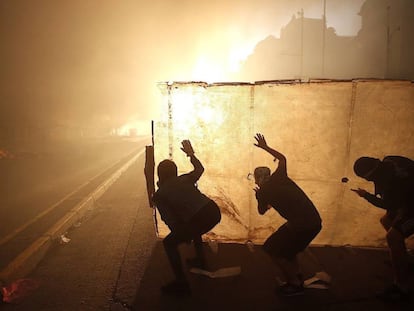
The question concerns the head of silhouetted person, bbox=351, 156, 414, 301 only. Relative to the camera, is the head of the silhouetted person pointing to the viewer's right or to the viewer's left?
to the viewer's left

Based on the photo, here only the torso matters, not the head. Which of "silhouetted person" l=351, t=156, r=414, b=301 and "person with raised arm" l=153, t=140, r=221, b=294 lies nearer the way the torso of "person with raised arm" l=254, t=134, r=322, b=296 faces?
the person with raised arm

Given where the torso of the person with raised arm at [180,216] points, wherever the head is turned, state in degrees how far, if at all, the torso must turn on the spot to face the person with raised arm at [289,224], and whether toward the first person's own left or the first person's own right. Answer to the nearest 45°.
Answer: approximately 135° to the first person's own right

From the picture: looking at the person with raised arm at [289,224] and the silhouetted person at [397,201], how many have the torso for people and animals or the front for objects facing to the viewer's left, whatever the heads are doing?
2

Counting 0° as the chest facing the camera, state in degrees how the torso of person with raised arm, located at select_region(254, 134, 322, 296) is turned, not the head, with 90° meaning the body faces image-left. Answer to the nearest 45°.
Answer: approximately 90°

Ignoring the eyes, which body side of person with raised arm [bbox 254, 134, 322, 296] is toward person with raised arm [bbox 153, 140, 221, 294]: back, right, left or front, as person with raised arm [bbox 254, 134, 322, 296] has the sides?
front

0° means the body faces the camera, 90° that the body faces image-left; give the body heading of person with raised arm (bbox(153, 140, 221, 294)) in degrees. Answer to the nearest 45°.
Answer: approximately 135°

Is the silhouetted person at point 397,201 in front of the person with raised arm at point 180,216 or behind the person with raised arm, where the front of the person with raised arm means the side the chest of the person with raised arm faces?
behind

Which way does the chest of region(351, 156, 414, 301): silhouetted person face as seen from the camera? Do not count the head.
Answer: to the viewer's left

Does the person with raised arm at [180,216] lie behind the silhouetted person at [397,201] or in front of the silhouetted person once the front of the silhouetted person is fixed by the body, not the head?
in front
